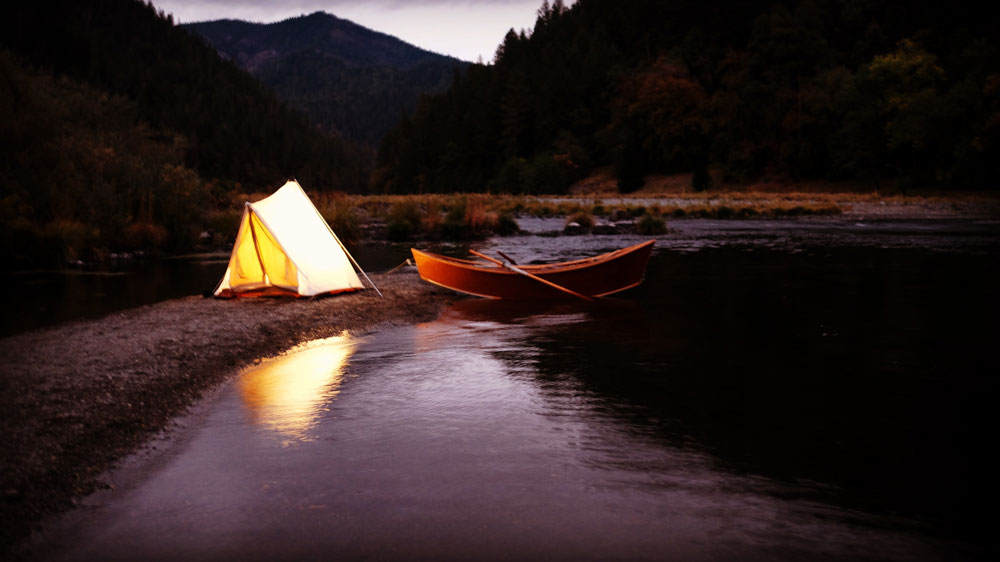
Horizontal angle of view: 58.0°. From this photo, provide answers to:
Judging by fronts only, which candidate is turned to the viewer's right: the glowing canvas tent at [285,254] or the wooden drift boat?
the wooden drift boat

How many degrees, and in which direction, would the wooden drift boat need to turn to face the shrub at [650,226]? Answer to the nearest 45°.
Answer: approximately 90° to its left

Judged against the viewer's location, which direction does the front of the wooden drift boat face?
facing to the right of the viewer

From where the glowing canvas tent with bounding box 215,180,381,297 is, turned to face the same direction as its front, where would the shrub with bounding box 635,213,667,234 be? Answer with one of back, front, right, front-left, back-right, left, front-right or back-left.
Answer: back

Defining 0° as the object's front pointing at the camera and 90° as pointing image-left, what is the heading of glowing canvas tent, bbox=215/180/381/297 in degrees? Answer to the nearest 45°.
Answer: approximately 45°

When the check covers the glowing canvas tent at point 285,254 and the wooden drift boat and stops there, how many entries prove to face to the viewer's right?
1

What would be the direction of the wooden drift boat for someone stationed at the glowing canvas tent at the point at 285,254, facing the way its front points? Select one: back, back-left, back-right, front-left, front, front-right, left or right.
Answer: back-left

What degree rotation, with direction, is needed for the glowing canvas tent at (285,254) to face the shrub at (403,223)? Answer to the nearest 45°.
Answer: approximately 135° to its right

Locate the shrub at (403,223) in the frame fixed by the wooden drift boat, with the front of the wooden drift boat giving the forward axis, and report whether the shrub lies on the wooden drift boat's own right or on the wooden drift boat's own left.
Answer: on the wooden drift boat's own left
